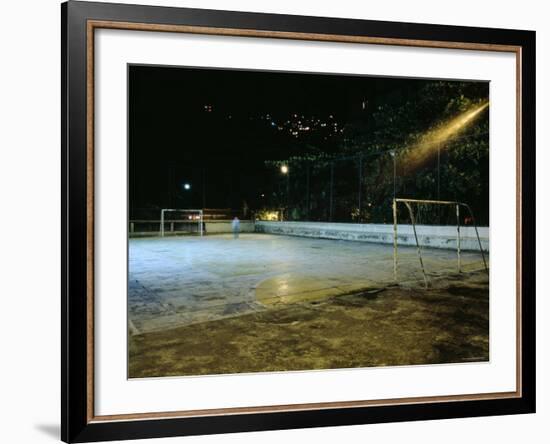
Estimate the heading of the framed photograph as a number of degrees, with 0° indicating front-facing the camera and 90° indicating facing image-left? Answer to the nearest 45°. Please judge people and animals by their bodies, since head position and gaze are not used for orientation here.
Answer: approximately 315°
